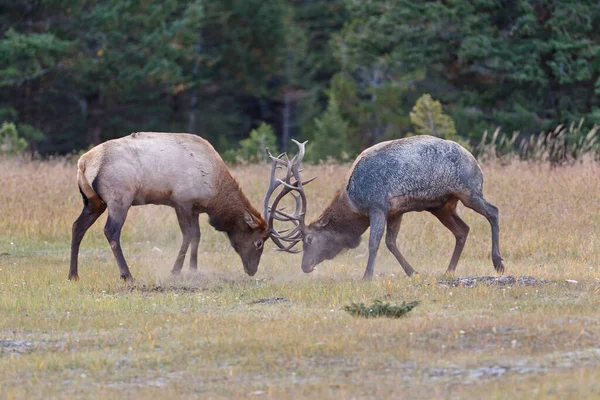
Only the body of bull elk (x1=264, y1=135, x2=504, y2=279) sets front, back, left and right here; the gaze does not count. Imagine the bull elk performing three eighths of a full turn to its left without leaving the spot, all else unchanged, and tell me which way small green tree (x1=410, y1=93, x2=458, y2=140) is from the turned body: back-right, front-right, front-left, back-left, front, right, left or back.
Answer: back-left

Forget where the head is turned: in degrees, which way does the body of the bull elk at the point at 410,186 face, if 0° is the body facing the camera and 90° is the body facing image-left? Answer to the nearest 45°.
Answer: approximately 90°

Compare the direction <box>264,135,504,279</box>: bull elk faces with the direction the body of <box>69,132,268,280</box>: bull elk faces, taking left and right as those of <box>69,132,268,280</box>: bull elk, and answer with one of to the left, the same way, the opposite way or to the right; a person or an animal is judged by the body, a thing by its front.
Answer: the opposite way

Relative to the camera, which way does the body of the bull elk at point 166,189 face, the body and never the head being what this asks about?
to the viewer's right

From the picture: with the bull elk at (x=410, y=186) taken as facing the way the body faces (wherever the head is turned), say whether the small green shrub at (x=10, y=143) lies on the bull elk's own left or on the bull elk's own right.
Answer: on the bull elk's own right

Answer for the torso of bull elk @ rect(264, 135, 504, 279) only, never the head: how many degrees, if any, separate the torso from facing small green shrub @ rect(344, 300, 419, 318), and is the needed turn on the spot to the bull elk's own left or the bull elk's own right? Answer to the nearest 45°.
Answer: approximately 90° to the bull elk's own left

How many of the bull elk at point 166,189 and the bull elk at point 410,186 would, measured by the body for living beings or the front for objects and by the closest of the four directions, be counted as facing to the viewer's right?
1

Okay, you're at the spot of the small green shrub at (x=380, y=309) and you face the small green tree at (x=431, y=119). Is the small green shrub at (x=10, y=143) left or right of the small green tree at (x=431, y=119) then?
left

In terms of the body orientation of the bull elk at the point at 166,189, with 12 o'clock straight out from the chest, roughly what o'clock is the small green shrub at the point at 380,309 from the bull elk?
The small green shrub is roughly at 2 o'clock from the bull elk.

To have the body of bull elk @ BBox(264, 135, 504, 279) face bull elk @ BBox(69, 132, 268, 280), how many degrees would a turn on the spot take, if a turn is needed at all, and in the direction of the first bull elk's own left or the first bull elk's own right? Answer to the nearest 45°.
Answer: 0° — it already faces it

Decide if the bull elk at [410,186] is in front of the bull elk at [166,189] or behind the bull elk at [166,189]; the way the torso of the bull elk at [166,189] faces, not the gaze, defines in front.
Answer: in front
